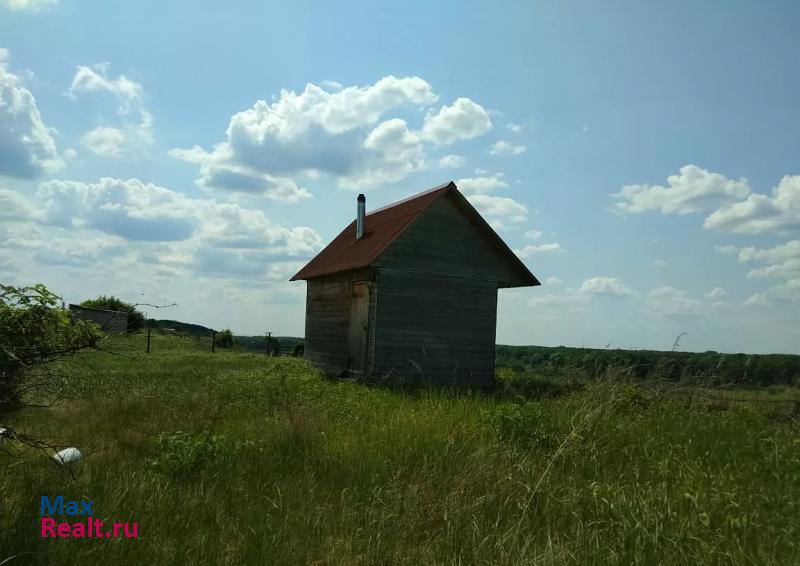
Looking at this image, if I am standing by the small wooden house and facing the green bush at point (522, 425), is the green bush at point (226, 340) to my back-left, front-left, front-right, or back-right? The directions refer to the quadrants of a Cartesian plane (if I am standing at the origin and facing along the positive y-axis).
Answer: back-right

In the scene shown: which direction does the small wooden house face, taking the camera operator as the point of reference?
facing the viewer and to the left of the viewer

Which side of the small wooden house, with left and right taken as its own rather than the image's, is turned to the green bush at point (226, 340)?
right

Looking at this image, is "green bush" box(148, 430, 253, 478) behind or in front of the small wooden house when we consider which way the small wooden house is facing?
in front

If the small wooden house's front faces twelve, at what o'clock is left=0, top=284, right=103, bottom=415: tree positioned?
The tree is roughly at 11 o'clock from the small wooden house.

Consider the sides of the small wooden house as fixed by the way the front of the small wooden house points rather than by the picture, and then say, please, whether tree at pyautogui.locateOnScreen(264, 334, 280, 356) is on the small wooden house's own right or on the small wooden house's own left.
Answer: on the small wooden house's own right
